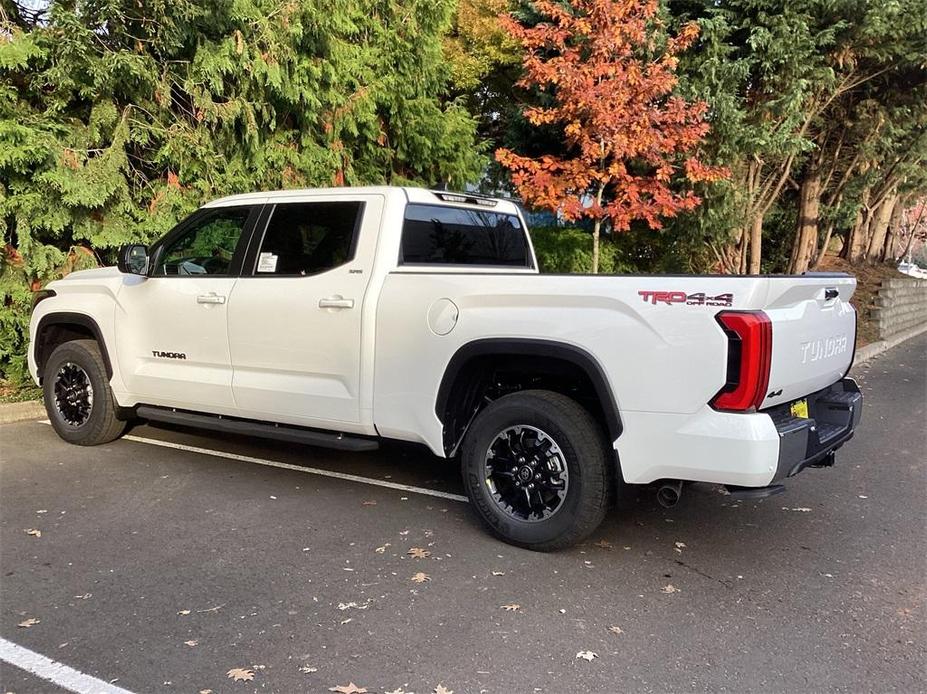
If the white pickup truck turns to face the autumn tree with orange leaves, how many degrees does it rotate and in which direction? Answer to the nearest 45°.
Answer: approximately 45° to its right

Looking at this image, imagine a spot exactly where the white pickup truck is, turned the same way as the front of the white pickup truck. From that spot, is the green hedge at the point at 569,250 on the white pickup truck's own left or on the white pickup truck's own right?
on the white pickup truck's own right

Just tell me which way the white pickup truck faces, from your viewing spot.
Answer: facing away from the viewer and to the left of the viewer

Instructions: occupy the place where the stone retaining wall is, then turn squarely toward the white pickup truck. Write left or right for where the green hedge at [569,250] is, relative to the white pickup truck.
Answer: right

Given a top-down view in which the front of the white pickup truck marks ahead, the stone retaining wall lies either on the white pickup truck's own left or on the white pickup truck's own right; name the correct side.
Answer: on the white pickup truck's own right
